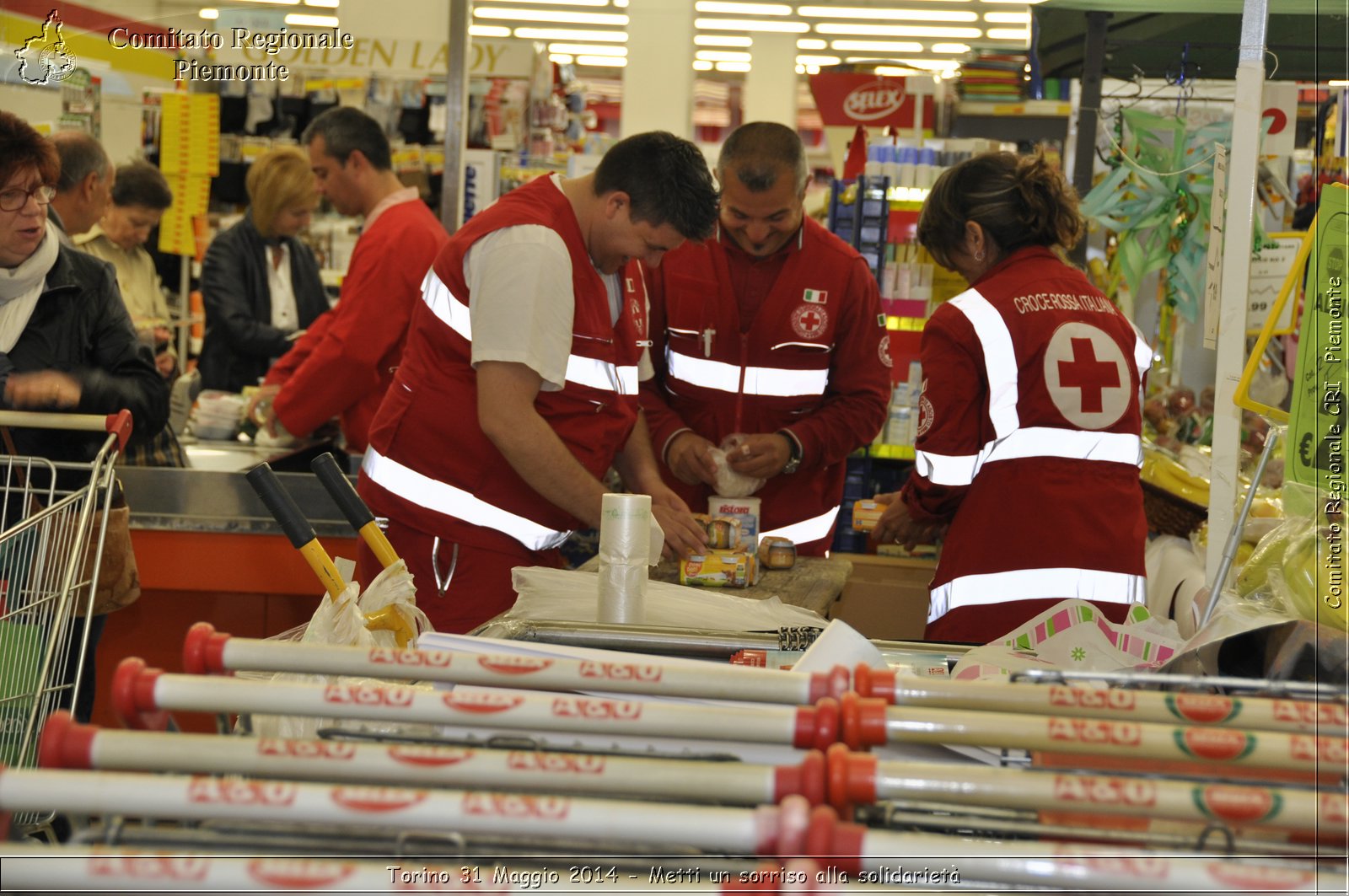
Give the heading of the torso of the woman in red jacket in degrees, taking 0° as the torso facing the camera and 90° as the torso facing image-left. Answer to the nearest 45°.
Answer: approximately 135°

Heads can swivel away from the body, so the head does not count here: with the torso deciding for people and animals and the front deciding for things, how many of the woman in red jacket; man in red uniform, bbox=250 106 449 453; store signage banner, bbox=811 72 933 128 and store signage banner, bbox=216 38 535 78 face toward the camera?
2

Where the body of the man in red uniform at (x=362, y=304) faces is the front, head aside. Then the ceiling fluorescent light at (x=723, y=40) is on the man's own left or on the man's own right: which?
on the man's own right

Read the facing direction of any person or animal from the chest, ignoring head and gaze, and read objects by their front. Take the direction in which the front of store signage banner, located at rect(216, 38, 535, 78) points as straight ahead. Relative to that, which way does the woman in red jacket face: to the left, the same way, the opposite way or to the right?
the opposite way

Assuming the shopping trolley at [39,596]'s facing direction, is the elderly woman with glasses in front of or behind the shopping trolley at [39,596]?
behind

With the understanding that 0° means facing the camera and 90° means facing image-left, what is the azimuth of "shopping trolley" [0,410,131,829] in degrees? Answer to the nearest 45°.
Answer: approximately 45°

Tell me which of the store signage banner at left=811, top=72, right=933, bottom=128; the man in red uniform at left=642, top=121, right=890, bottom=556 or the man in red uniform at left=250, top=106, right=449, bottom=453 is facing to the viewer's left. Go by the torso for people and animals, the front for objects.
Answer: the man in red uniform at left=250, top=106, right=449, bottom=453

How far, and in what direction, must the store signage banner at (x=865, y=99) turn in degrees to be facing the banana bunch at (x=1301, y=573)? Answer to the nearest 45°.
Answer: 0° — it already faces it

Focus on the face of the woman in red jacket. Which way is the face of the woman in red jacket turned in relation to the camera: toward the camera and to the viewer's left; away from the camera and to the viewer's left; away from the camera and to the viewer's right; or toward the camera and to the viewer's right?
away from the camera and to the viewer's left

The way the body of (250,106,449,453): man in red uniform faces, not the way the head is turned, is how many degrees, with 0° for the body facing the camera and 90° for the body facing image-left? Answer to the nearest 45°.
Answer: approximately 90°
